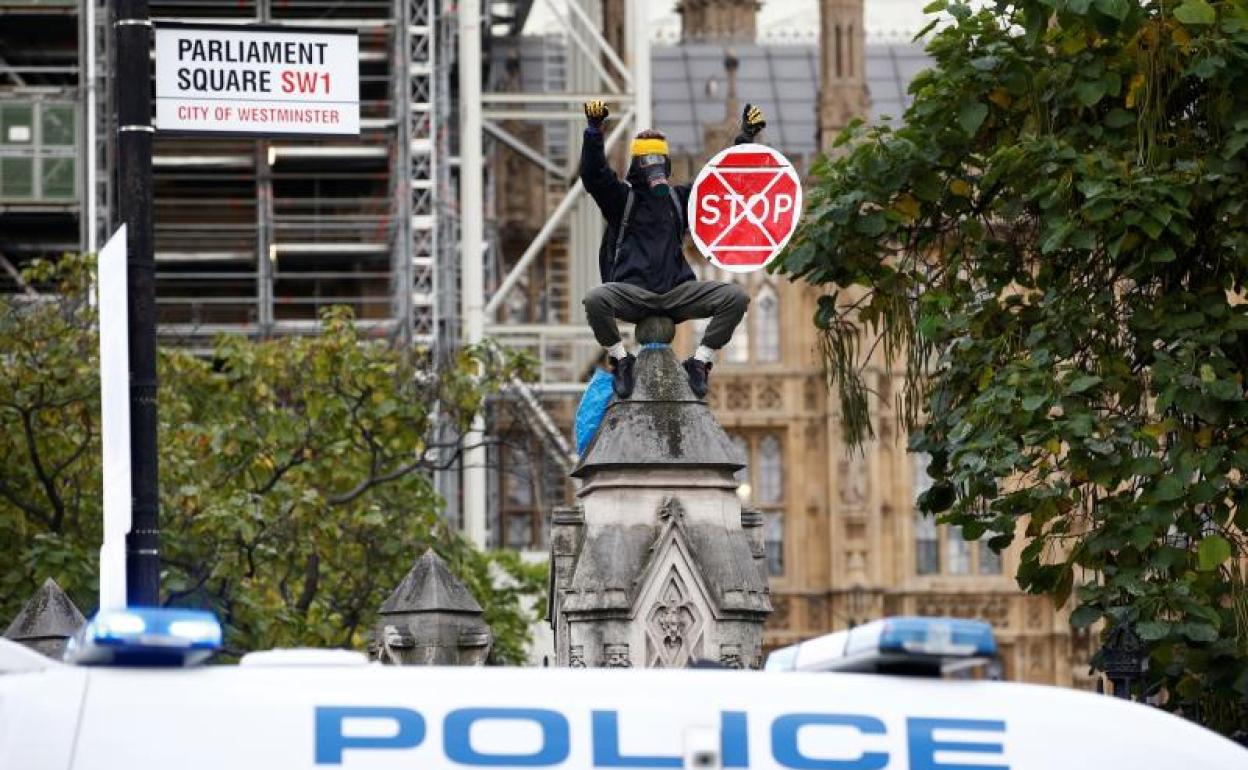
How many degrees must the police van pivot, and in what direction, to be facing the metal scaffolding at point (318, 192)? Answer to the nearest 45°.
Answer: approximately 90° to its left

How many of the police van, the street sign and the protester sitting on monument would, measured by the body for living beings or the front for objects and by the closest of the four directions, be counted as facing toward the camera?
2

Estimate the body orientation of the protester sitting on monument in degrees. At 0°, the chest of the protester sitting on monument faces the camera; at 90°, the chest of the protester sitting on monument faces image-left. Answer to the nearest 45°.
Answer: approximately 0°

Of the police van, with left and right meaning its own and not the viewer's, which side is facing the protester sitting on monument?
left

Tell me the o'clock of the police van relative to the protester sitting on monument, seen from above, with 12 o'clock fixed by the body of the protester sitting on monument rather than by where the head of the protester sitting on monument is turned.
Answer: The police van is roughly at 12 o'clock from the protester sitting on monument.

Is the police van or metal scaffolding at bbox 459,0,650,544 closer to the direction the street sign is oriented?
the police van

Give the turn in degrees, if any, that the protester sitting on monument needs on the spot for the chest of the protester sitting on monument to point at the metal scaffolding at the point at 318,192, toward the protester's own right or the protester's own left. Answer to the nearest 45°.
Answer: approximately 180°
